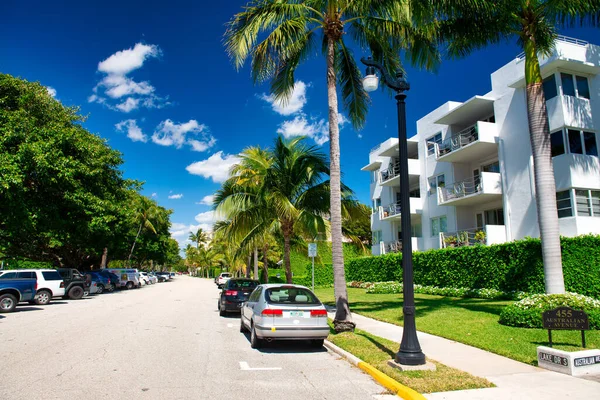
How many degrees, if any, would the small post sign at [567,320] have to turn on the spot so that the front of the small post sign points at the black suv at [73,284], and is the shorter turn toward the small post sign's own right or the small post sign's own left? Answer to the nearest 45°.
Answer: approximately 90° to the small post sign's own right

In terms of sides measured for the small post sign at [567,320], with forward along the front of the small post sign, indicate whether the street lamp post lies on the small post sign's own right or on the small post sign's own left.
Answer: on the small post sign's own right

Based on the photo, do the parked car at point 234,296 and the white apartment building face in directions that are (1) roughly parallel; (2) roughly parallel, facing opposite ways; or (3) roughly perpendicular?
roughly perpendicular

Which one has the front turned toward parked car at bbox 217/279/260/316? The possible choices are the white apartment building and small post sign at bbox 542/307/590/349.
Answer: the white apartment building

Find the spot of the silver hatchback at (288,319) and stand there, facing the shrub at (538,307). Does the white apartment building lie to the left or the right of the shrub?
left

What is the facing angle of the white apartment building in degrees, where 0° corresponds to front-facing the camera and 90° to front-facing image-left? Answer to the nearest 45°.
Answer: approximately 45°

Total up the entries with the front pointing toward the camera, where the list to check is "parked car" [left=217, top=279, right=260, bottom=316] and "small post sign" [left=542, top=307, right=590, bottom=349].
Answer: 1

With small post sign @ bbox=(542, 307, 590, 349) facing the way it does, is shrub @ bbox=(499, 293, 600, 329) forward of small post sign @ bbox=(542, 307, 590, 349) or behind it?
behind

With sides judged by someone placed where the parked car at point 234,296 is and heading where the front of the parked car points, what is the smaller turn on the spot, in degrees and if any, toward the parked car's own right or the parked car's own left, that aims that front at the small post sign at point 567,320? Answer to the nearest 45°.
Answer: approximately 135° to the parked car's own right

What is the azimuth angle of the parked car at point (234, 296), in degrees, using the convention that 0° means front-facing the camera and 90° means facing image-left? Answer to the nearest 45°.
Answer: approximately 180°
